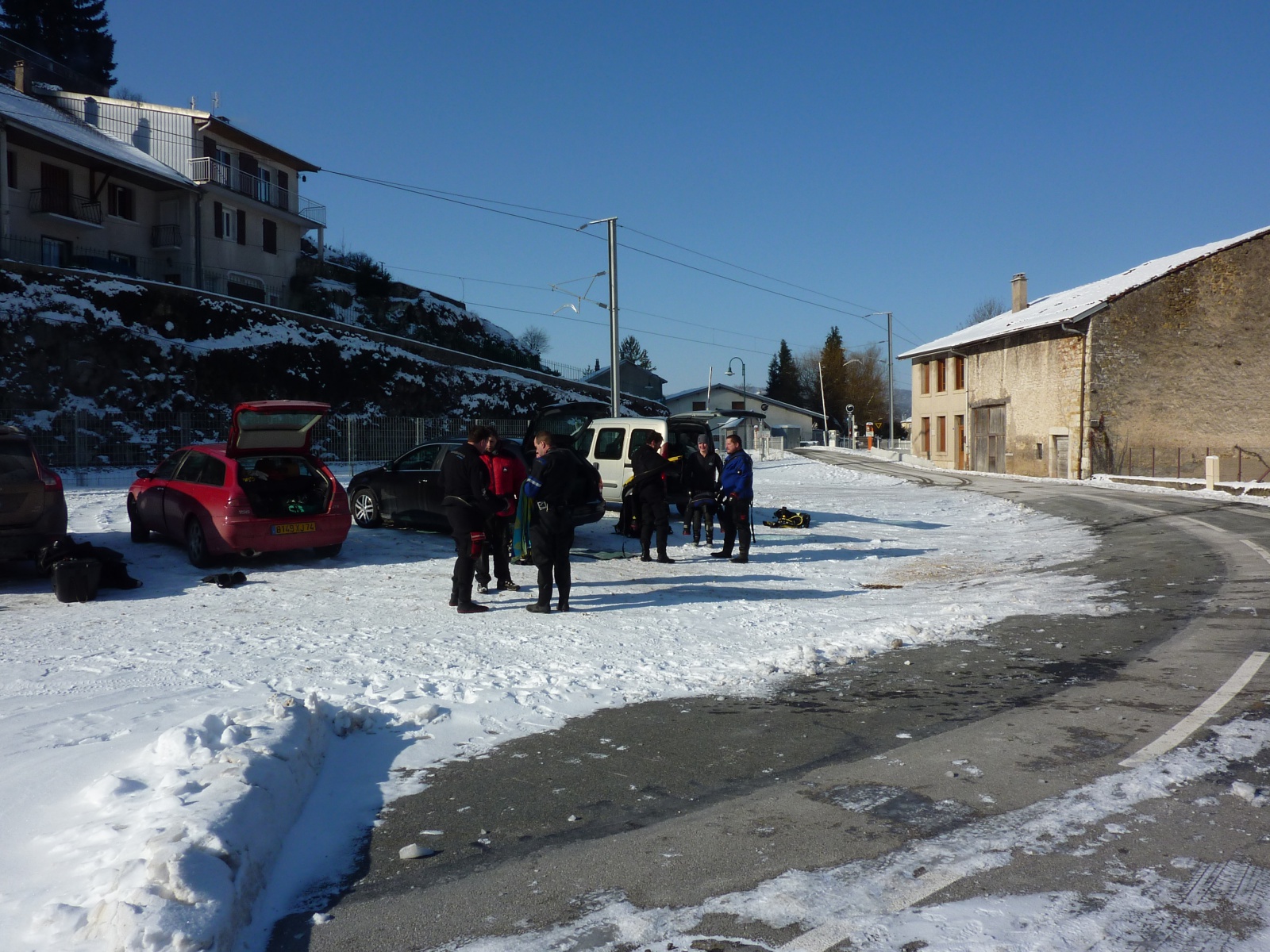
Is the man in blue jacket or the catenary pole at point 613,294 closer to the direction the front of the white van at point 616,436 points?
the catenary pole

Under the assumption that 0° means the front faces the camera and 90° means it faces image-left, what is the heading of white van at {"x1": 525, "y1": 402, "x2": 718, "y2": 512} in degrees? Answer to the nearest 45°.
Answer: approximately 135°

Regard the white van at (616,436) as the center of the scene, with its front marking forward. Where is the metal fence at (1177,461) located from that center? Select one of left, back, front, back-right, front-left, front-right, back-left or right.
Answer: right

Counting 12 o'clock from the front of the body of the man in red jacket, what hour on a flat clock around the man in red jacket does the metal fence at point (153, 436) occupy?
The metal fence is roughly at 5 o'clock from the man in red jacket.

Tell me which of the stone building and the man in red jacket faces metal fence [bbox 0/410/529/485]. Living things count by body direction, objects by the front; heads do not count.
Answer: the stone building

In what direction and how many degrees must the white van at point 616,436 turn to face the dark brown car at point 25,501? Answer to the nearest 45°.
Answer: approximately 90° to its left

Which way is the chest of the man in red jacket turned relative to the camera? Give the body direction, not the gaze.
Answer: toward the camera

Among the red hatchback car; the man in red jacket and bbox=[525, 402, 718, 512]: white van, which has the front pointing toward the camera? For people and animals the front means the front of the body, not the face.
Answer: the man in red jacket

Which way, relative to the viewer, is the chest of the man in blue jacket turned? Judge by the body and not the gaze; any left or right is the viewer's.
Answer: facing to the left of the viewer

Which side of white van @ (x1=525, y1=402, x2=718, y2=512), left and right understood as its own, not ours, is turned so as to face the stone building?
right

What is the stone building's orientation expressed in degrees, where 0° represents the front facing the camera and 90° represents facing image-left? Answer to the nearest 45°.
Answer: approximately 45°

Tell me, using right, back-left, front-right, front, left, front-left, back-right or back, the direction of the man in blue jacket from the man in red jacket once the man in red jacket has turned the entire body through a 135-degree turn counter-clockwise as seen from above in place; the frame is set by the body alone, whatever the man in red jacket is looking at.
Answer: front

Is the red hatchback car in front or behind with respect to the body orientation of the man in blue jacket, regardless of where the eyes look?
in front

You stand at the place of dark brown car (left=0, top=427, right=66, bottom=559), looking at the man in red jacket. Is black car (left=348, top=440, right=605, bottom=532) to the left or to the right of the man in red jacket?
left

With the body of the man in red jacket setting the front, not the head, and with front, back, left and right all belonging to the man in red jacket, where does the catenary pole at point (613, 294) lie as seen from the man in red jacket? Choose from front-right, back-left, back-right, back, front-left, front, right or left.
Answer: back

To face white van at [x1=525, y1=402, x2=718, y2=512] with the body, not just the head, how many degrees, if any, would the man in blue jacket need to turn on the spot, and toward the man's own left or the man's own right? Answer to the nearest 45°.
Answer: approximately 45° to the man's own right

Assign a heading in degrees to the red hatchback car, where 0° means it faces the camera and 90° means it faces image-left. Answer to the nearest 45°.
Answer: approximately 135°
